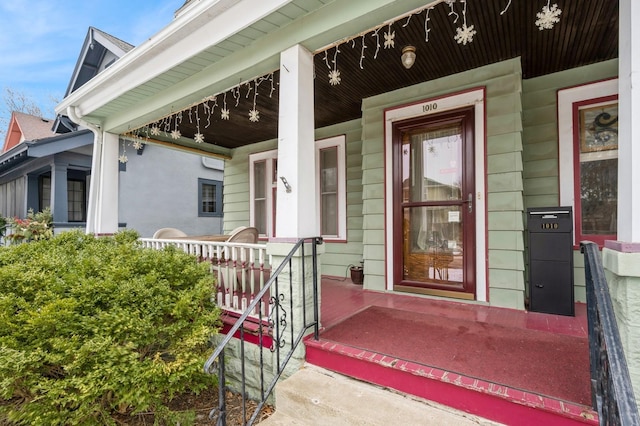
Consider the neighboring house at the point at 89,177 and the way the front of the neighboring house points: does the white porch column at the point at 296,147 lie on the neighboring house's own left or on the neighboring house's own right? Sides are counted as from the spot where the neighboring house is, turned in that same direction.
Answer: on the neighboring house's own left

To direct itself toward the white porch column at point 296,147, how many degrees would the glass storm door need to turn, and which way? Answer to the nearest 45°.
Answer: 0° — it already faces it

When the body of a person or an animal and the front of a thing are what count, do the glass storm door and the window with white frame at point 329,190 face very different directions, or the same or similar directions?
same or similar directions

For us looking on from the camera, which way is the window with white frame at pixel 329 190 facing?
facing the viewer and to the left of the viewer

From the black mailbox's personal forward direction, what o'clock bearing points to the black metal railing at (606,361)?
The black metal railing is roughly at 12 o'clock from the black mailbox.

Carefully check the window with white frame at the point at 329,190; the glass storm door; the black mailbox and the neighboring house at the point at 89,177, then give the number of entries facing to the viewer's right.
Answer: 0

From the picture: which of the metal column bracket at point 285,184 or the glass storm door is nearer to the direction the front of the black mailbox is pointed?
the metal column bracket

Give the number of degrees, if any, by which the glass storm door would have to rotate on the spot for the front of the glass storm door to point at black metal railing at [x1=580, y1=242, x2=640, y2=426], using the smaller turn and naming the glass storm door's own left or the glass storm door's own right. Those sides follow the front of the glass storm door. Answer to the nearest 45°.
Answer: approximately 45° to the glass storm door's own left

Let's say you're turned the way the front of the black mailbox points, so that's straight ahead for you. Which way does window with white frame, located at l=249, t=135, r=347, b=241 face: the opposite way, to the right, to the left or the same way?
the same way

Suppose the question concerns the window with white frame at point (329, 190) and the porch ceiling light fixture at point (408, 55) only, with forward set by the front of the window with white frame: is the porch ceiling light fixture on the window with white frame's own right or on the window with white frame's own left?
on the window with white frame's own left

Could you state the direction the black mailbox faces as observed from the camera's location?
facing the viewer

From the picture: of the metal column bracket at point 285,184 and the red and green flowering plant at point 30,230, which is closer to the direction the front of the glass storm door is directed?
the metal column bracket

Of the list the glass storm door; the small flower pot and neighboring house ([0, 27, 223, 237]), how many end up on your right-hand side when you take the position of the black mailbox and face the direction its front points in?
3

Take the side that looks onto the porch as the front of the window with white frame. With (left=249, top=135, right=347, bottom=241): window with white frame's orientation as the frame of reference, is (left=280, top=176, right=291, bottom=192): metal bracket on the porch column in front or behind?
in front

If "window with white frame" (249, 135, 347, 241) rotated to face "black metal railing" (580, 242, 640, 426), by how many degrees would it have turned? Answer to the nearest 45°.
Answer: approximately 45° to its left

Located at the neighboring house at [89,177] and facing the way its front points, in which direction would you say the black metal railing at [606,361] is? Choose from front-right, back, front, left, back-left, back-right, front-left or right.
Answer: front-left

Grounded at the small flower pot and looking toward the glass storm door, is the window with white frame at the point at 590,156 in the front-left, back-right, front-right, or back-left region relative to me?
front-left
